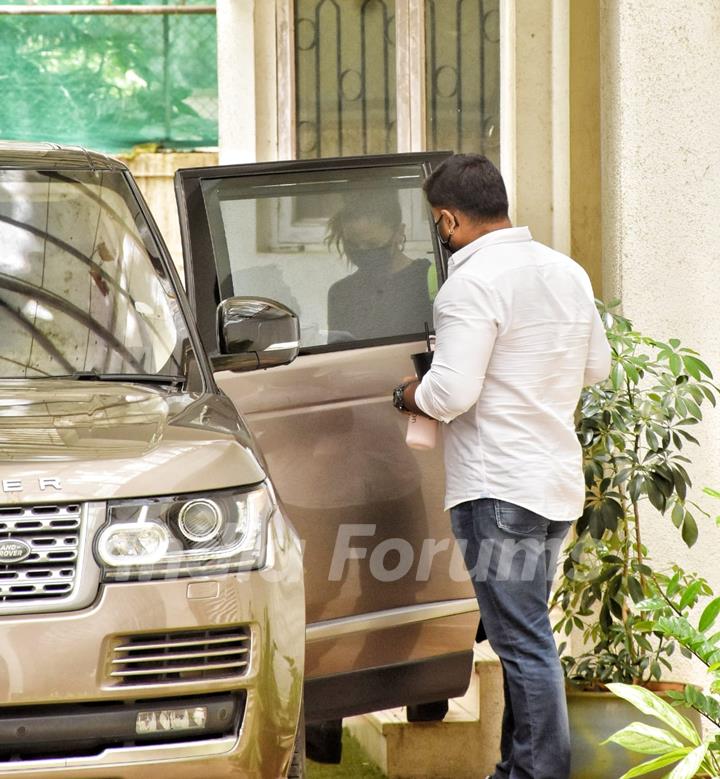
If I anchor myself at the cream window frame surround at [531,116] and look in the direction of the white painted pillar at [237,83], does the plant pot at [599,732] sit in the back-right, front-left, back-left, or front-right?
back-left

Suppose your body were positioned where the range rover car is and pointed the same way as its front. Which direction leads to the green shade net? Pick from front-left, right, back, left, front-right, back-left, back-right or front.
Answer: back

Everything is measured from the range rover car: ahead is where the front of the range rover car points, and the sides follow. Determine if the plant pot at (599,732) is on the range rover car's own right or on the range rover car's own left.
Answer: on the range rover car's own left

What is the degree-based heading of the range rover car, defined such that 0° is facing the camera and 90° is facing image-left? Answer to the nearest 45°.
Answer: approximately 0°

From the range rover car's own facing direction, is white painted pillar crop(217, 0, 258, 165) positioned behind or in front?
behind

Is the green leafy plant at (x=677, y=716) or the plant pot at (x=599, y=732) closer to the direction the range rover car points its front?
the green leafy plant

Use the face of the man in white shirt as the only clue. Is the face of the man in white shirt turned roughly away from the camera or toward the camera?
away from the camera

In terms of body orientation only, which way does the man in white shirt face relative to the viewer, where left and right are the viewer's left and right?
facing away from the viewer and to the left of the viewer

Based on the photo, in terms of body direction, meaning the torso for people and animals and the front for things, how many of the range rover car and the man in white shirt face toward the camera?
1
